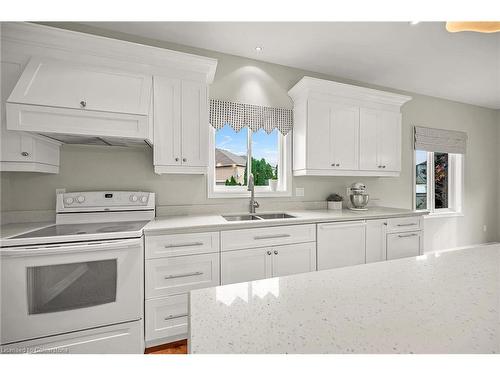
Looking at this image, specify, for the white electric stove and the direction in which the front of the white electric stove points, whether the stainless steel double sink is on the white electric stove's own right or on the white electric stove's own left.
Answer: on the white electric stove's own left

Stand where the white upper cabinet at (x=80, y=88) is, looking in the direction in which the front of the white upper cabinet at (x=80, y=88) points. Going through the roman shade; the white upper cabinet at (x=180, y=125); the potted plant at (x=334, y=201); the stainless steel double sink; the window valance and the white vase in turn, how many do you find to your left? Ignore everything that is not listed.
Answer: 6

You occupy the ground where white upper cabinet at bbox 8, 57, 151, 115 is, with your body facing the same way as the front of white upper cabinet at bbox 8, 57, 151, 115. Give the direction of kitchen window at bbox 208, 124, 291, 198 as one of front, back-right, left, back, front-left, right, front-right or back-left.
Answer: left

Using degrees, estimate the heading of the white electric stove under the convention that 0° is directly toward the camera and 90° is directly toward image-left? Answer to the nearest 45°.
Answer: approximately 0°

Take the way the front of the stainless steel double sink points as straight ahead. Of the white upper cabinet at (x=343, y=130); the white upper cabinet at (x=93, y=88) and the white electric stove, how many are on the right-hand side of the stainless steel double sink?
2

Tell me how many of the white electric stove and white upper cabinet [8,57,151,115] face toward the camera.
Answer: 2

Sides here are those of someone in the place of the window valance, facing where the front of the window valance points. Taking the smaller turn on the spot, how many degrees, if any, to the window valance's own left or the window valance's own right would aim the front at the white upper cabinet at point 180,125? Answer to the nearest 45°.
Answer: approximately 90° to the window valance's own right

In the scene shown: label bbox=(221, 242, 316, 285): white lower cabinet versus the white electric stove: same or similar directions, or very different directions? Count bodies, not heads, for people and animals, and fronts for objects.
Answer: same or similar directions

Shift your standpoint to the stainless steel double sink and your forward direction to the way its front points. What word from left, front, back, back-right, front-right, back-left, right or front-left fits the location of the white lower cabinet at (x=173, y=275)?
right

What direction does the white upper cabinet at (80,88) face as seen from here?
toward the camera
